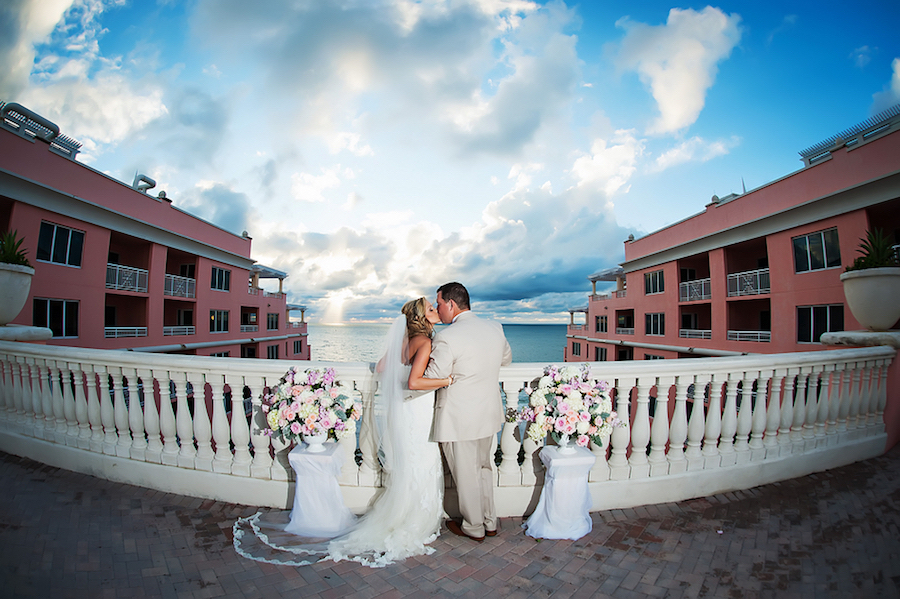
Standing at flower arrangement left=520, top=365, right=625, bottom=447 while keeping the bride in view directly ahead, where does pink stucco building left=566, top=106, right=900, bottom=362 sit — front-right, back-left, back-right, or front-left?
back-right

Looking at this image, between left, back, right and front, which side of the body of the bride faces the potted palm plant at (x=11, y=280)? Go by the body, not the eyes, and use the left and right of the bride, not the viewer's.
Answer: left

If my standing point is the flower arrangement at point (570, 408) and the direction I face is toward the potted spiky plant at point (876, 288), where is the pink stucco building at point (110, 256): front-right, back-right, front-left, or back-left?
back-left

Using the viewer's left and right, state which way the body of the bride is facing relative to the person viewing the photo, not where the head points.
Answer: facing away from the viewer and to the right of the viewer

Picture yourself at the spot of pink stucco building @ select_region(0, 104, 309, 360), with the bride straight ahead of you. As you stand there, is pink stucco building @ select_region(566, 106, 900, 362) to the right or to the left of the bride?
left

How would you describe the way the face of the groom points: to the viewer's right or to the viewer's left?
to the viewer's left

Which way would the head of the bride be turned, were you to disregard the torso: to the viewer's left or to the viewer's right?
to the viewer's right

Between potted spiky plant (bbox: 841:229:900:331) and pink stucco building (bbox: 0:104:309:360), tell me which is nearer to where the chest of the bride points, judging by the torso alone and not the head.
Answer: the potted spiky plant

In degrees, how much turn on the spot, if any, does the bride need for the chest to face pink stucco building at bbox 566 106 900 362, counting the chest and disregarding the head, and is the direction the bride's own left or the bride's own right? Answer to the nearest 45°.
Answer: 0° — they already face it

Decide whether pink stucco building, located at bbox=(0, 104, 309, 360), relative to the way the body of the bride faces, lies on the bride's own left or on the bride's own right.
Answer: on the bride's own left
